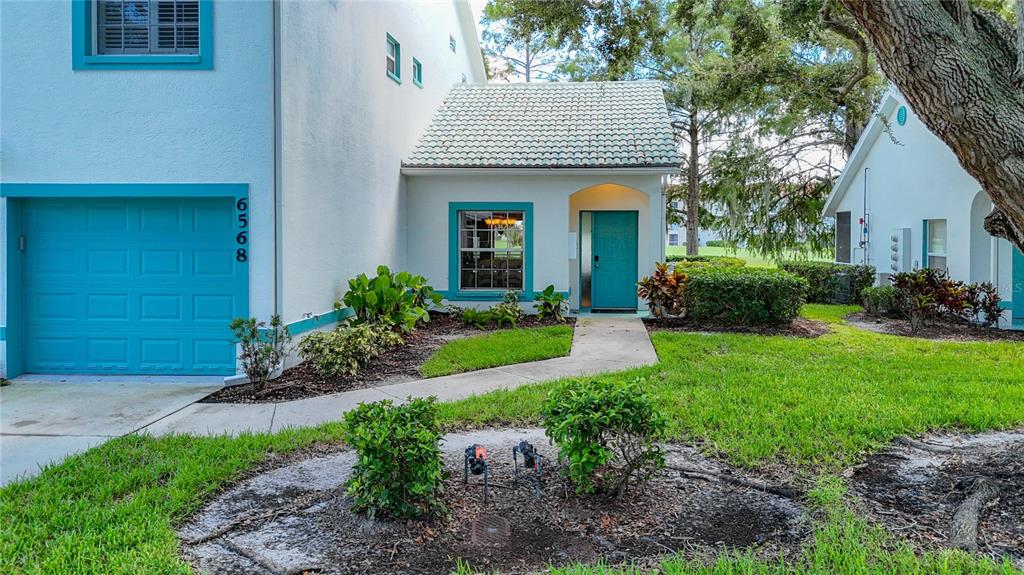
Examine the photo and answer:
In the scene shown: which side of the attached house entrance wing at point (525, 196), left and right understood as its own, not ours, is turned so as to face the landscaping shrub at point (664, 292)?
left

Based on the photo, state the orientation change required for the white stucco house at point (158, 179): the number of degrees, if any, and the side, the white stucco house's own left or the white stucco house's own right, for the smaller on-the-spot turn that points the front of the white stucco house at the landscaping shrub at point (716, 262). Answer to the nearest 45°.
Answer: approximately 135° to the white stucco house's own left

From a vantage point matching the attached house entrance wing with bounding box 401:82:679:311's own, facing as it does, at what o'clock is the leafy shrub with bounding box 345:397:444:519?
The leafy shrub is roughly at 12 o'clock from the attached house entrance wing.

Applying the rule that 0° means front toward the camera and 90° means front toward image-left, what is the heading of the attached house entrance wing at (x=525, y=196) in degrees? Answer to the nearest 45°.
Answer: approximately 0°

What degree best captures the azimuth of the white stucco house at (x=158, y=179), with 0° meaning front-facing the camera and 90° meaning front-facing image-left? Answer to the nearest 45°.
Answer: approximately 0°

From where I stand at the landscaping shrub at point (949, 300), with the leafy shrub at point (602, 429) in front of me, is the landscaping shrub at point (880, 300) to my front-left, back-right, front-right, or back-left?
back-right
